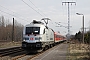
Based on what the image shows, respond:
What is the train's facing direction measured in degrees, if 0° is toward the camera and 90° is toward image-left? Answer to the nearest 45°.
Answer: approximately 45°
